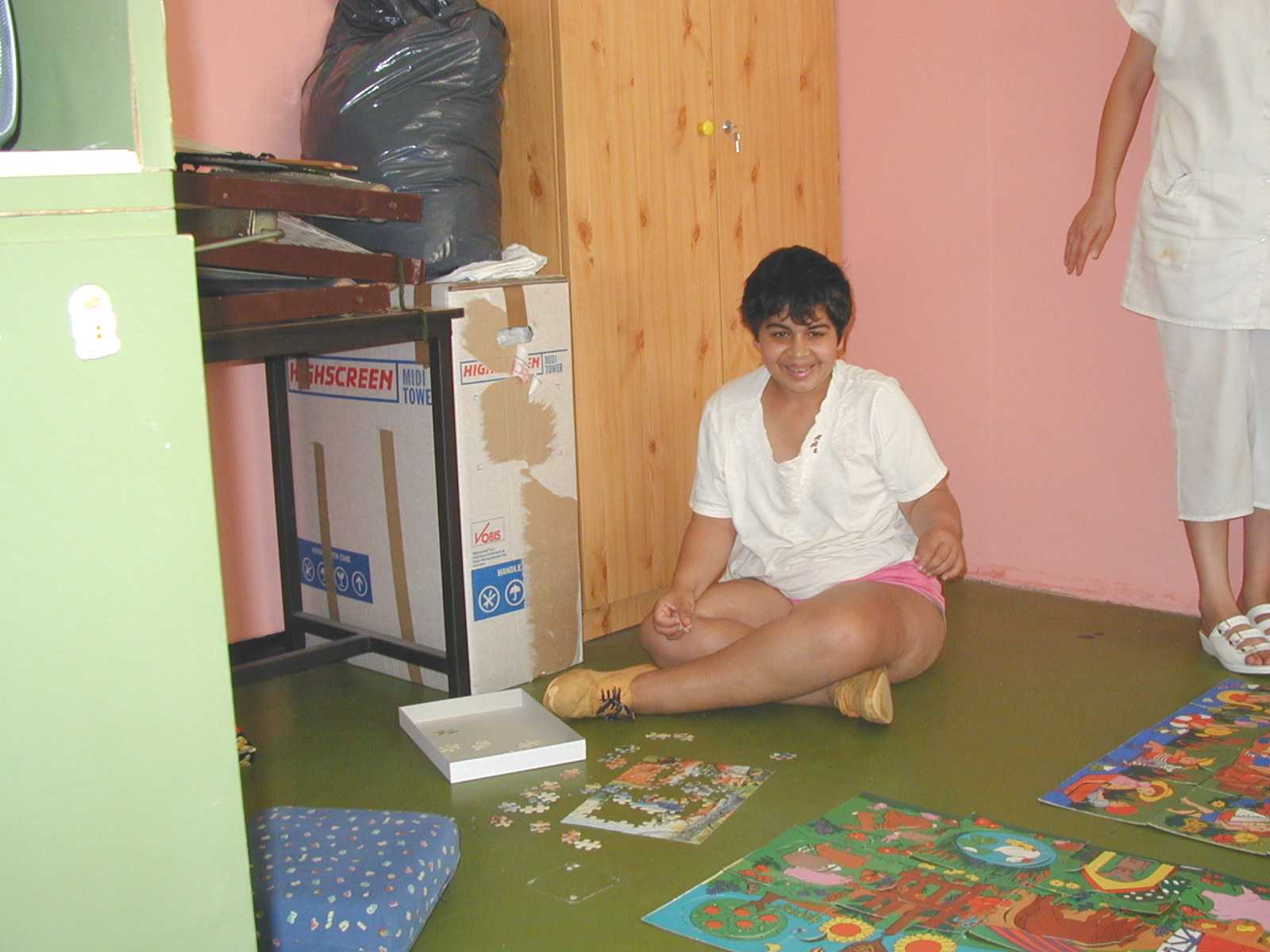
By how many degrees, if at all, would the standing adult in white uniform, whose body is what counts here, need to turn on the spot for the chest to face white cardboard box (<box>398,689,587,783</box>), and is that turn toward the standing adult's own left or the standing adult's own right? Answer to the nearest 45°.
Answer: approximately 90° to the standing adult's own right

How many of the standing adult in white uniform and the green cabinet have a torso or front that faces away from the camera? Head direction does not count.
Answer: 0

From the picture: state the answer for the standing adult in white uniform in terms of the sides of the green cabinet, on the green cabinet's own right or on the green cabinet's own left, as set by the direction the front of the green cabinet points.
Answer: on the green cabinet's own left

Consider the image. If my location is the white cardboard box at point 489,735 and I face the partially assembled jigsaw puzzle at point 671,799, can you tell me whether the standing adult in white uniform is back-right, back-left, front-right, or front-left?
front-left

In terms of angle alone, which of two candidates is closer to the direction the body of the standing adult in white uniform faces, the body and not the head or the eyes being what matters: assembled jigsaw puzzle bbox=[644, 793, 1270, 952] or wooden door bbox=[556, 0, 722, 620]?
the assembled jigsaw puzzle

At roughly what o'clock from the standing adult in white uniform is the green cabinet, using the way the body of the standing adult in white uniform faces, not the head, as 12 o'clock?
The green cabinet is roughly at 2 o'clock from the standing adult in white uniform.

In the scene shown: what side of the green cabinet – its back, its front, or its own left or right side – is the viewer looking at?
front
